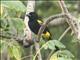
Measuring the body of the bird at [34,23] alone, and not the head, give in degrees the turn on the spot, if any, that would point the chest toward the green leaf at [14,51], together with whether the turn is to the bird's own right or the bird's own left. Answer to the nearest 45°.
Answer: approximately 90° to the bird's own left

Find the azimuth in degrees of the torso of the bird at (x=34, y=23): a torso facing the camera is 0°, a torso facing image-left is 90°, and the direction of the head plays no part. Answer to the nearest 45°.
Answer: approximately 90°
